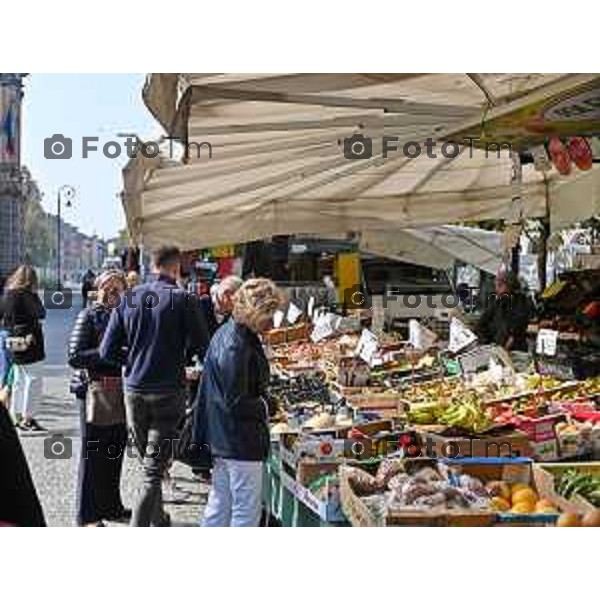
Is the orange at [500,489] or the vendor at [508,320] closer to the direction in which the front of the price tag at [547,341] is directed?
the orange

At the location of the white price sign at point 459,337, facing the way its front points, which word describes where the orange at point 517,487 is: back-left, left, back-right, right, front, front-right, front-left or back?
front

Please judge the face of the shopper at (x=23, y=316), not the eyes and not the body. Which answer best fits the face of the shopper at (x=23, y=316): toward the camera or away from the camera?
away from the camera

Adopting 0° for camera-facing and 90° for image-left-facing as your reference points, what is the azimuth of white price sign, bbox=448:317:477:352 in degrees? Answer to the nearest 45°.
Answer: approximately 0°

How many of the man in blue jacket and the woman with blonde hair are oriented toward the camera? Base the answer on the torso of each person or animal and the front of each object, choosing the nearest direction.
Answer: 0

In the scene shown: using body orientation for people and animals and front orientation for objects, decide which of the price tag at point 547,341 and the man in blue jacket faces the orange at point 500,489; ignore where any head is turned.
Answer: the price tag

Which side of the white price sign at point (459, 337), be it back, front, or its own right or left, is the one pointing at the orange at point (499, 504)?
front

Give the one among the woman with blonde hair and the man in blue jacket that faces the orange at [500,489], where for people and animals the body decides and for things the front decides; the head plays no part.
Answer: the woman with blonde hair

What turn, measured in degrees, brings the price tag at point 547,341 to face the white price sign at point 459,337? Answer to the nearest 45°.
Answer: approximately 45° to its right

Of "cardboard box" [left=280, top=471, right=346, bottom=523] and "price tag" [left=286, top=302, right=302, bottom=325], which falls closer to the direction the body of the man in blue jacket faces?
the price tag

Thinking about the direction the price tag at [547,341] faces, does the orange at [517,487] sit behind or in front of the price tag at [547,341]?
in front

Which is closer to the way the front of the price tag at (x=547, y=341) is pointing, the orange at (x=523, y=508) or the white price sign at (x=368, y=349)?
the orange
